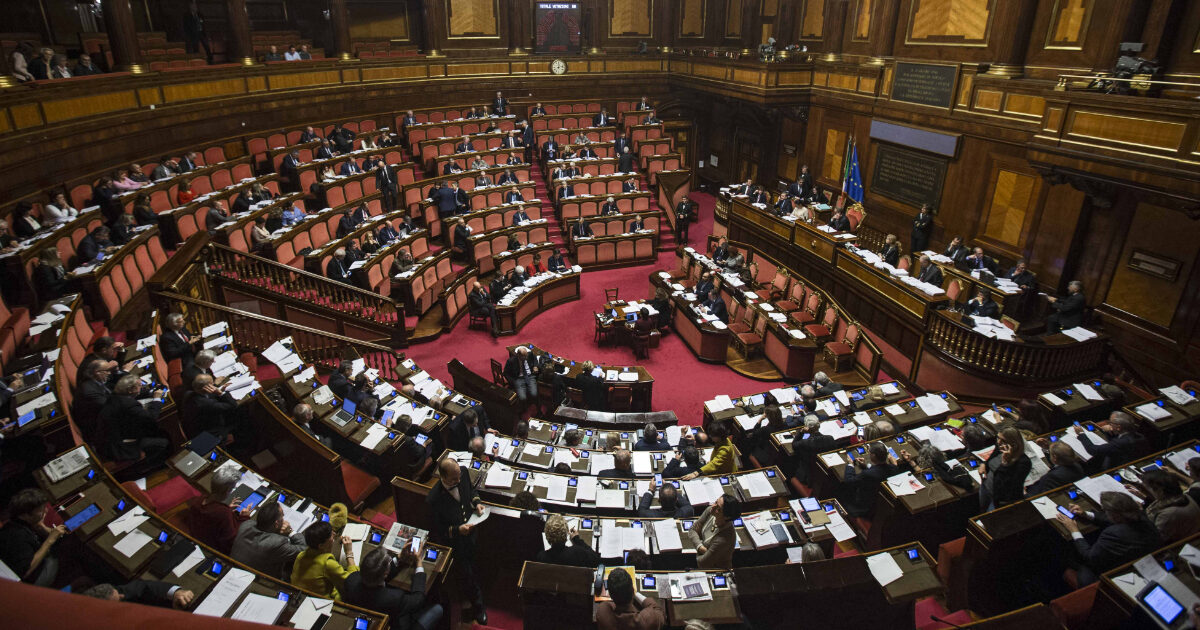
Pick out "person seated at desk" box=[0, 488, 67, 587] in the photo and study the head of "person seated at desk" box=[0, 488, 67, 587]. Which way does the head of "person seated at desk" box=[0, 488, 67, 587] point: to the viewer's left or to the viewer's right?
to the viewer's right

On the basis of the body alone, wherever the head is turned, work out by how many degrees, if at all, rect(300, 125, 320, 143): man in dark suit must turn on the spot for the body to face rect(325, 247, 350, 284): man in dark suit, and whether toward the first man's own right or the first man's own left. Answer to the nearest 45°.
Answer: approximately 45° to the first man's own right

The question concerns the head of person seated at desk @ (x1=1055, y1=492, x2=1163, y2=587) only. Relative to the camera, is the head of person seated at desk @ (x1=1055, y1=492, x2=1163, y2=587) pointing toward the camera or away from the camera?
away from the camera

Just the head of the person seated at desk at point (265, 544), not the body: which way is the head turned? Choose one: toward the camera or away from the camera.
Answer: away from the camera

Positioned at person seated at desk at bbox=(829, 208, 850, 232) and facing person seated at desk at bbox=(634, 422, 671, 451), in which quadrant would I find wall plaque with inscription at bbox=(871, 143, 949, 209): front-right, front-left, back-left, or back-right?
back-left

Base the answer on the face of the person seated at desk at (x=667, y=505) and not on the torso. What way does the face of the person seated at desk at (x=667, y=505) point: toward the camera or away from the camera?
away from the camera

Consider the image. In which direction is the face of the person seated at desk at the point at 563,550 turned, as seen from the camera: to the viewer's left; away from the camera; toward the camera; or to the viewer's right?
away from the camera

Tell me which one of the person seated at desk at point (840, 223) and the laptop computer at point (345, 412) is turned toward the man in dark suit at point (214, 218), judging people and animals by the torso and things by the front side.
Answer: the person seated at desk

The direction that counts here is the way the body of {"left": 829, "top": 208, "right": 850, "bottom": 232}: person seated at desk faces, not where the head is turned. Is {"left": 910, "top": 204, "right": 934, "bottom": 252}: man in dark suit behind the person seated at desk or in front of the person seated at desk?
behind

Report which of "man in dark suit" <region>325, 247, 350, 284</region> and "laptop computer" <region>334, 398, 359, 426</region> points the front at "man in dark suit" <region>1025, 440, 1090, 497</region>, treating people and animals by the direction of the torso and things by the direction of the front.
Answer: "man in dark suit" <region>325, 247, 350, 284</region>

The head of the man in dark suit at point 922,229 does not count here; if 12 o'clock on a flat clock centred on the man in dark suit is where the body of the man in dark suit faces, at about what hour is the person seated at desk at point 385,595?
The person seated at desk is roughly at 11 o'clock from the man in dark suit.

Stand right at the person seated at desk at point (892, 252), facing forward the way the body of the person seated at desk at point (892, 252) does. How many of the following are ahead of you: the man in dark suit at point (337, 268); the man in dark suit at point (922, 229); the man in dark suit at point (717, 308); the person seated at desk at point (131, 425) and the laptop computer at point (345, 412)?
4
